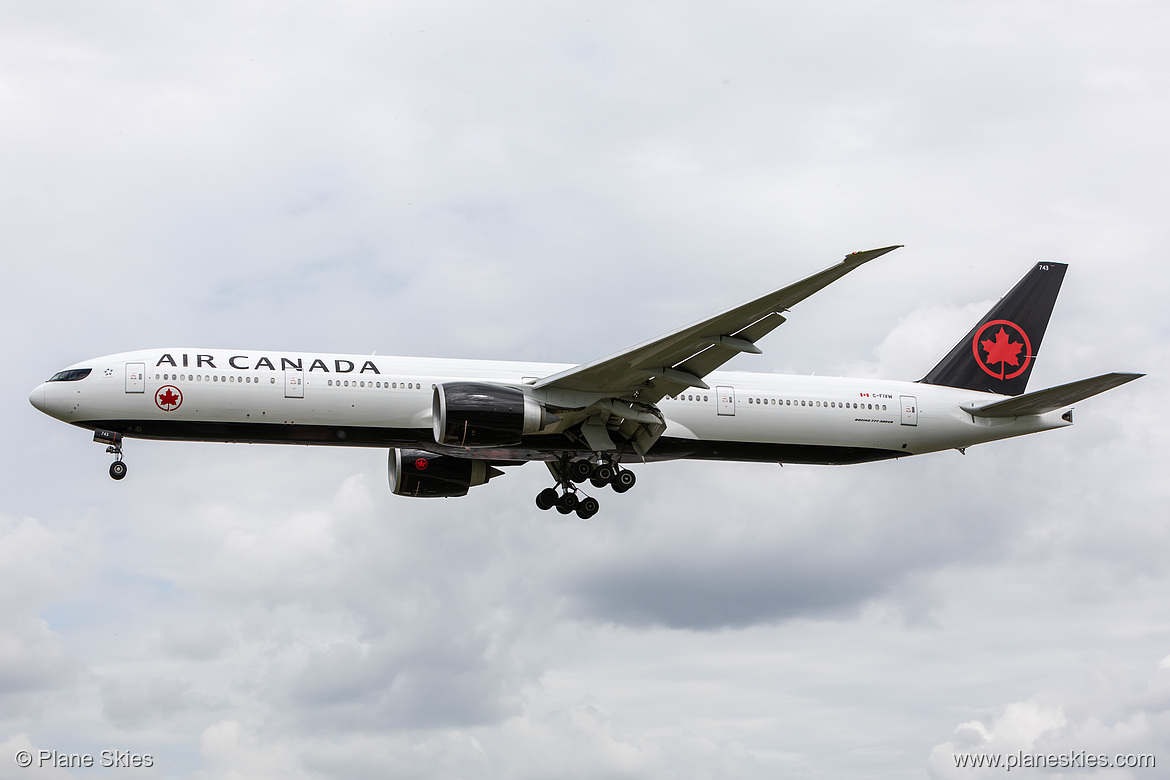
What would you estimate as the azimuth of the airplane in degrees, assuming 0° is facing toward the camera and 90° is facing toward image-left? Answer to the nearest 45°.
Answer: approximately 90°
